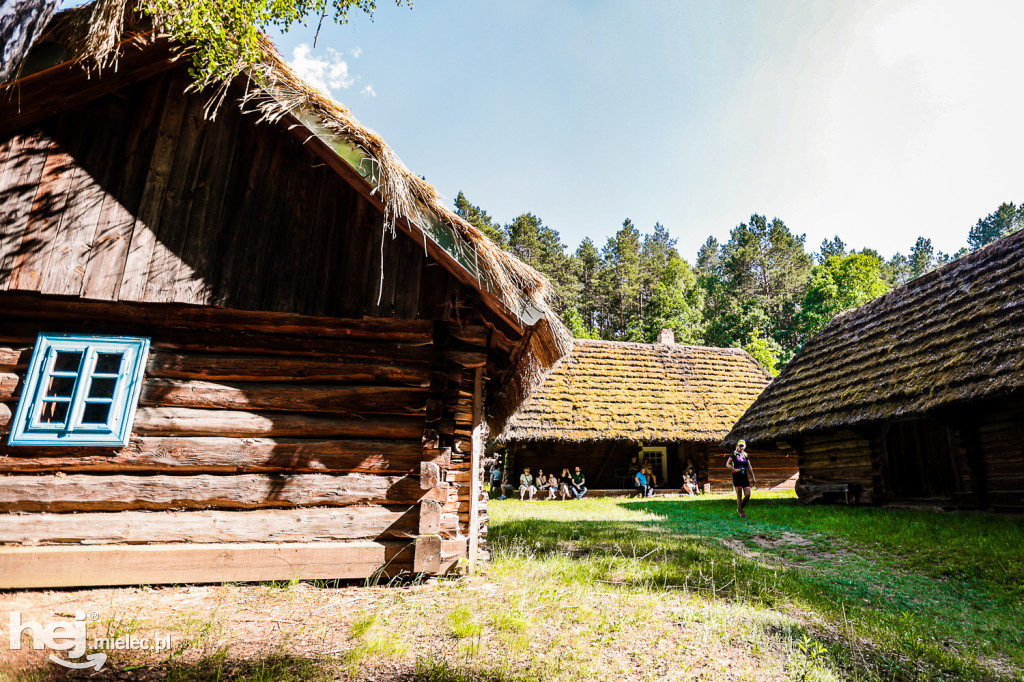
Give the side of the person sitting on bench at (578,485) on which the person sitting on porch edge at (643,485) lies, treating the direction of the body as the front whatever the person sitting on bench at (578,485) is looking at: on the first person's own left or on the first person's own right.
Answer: on the first person's own left

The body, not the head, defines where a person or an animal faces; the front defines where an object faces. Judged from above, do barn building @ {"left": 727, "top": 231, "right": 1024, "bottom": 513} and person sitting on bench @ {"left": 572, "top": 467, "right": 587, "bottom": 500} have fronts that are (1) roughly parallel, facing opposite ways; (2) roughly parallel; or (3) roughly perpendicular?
roughly perpendicular

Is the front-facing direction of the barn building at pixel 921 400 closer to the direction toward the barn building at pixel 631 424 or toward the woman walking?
the woman walking

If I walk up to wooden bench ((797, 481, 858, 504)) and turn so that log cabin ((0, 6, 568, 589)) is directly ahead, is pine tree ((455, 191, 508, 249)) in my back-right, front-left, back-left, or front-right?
back-right

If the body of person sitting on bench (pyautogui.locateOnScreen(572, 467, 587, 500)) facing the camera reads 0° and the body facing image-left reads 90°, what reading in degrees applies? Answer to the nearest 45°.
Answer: approximately 0°

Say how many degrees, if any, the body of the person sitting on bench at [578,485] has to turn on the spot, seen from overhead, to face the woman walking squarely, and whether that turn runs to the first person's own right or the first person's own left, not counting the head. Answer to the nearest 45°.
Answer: approximately 45° to the first person's own left

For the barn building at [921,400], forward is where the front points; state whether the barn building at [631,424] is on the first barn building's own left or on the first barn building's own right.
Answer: on the first barn building's own right

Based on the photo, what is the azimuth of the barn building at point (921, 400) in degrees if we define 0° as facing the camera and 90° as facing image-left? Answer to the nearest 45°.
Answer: approximately 45°

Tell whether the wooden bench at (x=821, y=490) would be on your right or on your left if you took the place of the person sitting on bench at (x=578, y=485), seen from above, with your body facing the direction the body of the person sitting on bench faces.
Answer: on your left

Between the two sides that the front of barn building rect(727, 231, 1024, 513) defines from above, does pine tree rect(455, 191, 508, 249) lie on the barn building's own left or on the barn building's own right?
on the barn building's own right
